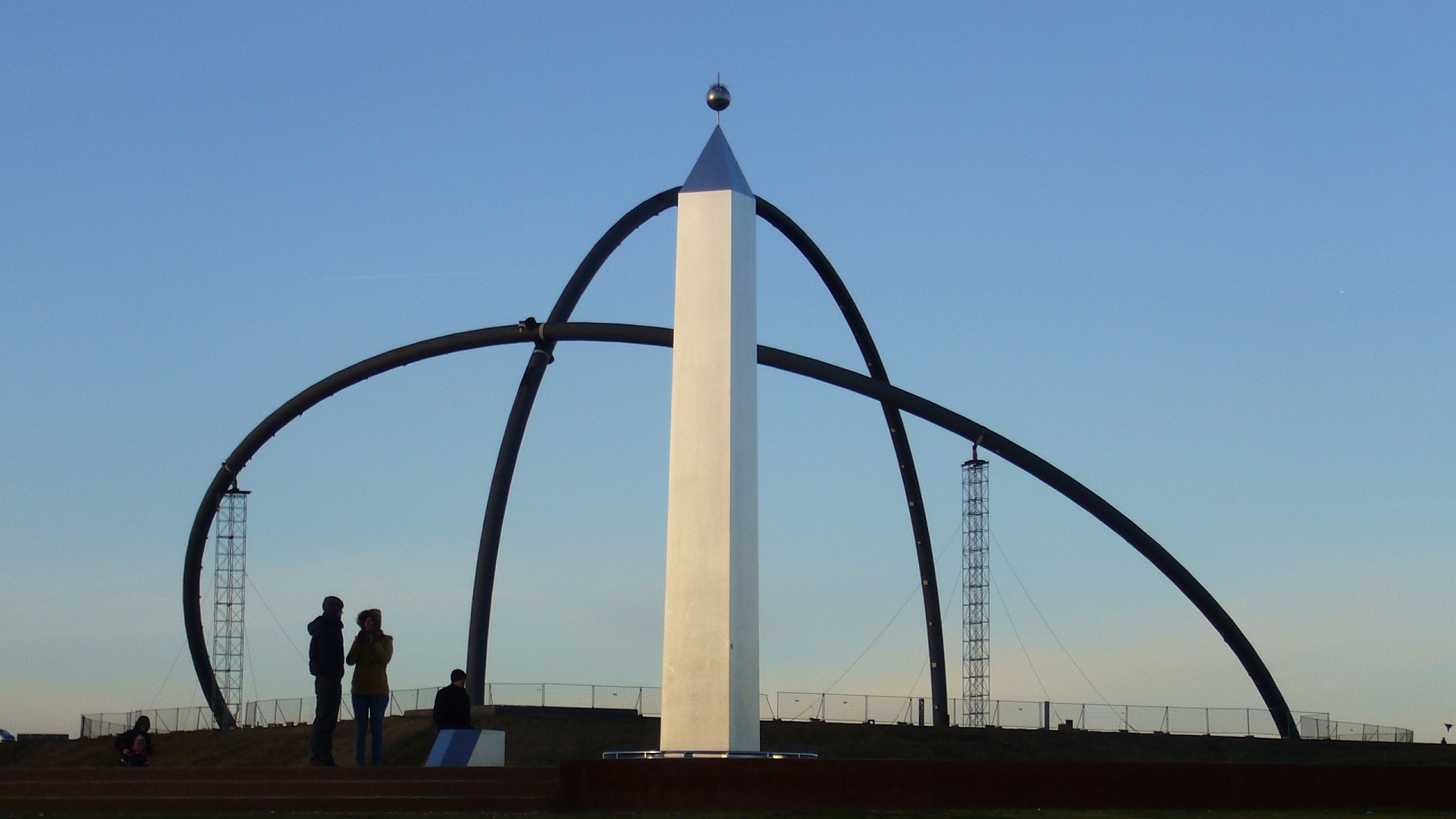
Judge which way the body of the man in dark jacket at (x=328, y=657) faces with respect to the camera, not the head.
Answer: to the viewer's right

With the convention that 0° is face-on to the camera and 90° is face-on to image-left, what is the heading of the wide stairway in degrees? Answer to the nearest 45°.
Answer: approximately 0°

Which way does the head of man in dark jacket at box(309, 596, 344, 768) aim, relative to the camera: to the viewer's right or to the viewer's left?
to the viewer's right

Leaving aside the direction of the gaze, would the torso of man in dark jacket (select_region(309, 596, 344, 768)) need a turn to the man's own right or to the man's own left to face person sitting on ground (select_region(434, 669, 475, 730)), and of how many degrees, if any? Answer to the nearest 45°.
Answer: approximately 45° to the man's own left
